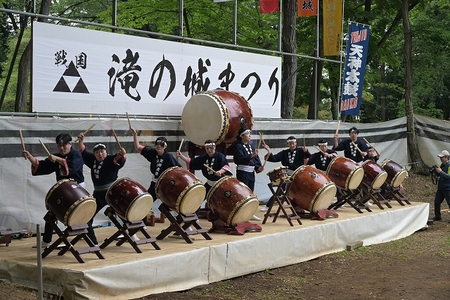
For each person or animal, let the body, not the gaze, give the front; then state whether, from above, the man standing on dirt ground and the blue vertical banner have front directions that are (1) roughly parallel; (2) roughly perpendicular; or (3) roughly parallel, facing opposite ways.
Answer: roughly perpendicular

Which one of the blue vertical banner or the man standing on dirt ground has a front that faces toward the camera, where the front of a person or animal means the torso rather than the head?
the blue vertical banner

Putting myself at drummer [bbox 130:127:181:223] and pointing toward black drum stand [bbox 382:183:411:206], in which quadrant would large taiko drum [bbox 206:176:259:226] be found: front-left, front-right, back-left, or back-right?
front-right

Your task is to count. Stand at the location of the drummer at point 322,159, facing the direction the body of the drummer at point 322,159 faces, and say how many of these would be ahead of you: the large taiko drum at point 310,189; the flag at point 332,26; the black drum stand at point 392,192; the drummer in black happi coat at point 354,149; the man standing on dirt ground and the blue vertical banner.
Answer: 1

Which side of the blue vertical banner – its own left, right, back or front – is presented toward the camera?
front

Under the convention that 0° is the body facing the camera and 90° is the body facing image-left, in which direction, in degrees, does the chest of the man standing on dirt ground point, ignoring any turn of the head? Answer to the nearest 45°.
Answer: approximately 90°

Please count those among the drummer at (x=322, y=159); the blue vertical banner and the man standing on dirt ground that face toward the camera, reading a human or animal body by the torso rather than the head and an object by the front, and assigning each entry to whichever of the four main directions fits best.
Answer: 2

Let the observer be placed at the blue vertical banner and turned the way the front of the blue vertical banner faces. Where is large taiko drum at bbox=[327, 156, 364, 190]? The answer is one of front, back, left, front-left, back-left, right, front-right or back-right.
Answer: front

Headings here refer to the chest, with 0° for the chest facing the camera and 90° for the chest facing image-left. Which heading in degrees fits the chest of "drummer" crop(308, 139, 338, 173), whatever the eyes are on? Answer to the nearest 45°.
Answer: approximately 0°

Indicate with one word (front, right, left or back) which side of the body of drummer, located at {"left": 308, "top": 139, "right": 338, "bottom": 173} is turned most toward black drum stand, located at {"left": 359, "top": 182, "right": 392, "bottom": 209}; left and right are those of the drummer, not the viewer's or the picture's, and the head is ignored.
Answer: left

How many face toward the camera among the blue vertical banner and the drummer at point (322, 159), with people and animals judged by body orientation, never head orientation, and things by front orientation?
2

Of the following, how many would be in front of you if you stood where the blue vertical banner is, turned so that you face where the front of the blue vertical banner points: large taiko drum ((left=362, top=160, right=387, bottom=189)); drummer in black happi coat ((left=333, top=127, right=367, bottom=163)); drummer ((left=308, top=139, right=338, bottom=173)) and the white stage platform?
4

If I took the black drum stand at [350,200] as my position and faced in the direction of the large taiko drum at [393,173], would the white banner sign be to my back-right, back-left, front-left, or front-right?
back-left
